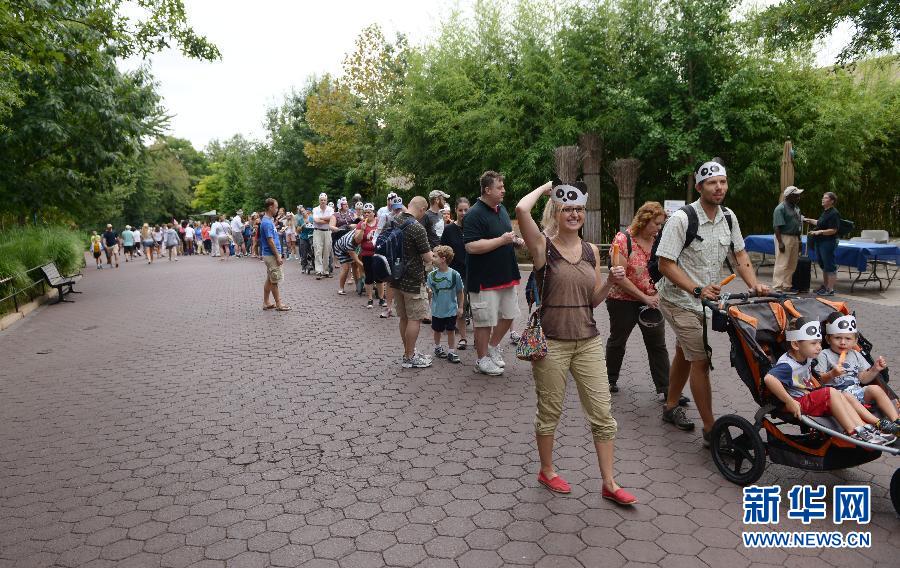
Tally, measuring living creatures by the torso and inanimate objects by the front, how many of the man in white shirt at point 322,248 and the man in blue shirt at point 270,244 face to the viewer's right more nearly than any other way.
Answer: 1

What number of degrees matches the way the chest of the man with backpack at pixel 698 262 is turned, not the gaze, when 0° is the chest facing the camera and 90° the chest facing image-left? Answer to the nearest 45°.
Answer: approximately 315°

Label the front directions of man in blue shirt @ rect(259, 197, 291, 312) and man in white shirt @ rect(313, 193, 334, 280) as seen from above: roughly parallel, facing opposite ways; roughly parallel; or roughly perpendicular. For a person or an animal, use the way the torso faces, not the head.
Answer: roughly perpendicular

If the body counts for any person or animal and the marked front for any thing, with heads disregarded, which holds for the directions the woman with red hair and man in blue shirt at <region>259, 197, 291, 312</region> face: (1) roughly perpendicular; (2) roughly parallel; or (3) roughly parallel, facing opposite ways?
roughly perpendicular

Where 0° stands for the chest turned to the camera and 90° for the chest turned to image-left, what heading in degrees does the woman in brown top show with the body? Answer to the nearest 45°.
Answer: approximately 315°

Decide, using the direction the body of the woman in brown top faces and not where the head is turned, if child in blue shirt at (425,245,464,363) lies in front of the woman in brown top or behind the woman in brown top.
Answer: behind

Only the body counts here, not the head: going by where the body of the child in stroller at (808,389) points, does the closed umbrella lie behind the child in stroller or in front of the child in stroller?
behind

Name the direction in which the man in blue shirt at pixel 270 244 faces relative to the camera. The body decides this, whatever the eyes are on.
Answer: to the viewer's right

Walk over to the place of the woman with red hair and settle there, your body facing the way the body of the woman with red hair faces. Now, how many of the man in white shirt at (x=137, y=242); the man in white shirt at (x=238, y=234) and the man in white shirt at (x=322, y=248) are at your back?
3
